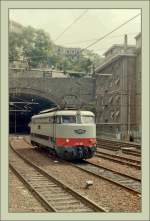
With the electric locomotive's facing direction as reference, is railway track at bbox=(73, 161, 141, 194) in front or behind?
in front
